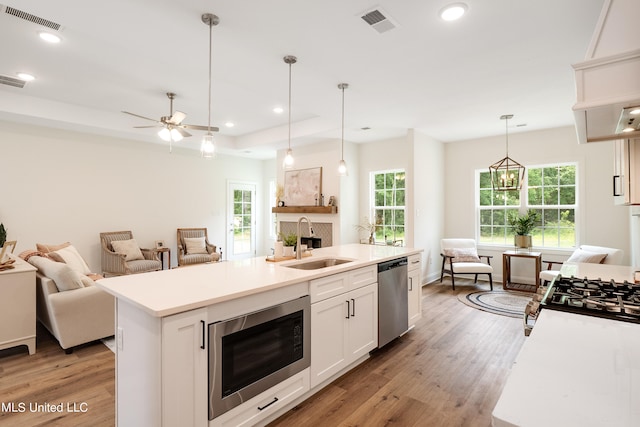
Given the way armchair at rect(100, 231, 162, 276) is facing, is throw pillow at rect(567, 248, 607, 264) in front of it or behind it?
in front

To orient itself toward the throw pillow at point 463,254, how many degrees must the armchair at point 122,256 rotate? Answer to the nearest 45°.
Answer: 0° — it already faces it

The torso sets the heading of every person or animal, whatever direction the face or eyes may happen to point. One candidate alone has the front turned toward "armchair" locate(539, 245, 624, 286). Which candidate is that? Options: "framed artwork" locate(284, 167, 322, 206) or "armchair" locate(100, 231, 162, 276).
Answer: "armchair" locate(100, 231, 162, 276)

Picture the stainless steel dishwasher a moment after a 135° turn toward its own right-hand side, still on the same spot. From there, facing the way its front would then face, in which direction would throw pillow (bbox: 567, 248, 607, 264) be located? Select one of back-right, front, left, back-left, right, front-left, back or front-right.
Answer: back-right

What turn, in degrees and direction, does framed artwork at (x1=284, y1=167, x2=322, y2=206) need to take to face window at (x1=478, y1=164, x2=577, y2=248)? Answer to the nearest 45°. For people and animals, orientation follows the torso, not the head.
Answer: approximately 135° to its left

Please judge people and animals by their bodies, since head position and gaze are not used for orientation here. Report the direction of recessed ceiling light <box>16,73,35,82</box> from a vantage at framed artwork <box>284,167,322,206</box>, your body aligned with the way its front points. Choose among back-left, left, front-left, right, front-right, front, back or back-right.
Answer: front

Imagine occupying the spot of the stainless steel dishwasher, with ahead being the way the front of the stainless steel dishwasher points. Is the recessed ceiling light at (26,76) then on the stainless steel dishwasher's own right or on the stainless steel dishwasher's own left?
on the stainless steel dishwasher's own right

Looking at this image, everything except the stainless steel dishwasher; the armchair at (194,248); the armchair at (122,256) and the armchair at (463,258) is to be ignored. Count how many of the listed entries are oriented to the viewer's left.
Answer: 0

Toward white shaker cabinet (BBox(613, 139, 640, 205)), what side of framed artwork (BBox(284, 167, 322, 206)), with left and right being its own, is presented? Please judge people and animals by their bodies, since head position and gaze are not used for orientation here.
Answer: left

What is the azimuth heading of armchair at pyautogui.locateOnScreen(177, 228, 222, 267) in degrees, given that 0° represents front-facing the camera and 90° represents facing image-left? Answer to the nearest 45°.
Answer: approximately 315°

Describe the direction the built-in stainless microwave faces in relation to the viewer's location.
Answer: facing the viewer and to the right of the viewer

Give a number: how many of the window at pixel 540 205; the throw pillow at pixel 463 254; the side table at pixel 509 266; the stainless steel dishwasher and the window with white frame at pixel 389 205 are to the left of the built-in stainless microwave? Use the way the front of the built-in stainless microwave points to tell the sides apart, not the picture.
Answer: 5

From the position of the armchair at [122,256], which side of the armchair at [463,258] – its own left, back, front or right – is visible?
right

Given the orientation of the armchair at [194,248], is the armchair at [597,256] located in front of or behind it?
in front

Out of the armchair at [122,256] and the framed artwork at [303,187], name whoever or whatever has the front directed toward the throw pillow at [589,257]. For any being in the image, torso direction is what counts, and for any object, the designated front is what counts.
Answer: the armchair

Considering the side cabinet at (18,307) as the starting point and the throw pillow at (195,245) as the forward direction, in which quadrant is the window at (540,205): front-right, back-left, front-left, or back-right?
front-right

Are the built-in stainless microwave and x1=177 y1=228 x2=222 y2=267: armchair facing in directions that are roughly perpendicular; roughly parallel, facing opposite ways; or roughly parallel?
roughly parallel
